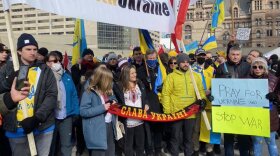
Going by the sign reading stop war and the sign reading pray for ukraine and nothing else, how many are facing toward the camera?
2

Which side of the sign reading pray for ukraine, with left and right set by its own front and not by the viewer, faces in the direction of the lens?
front

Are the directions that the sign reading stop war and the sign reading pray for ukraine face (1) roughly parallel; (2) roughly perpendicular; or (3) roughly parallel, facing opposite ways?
roughly parallel

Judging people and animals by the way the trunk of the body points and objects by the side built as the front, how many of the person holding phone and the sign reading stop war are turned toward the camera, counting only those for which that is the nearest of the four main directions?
2

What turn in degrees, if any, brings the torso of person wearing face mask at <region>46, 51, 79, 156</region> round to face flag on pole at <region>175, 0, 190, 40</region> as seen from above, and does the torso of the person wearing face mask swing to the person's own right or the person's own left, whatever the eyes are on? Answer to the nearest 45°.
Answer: approximately 135° to the person's own left

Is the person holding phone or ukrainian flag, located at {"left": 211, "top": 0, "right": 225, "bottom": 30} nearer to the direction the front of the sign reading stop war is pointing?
the person holding phone

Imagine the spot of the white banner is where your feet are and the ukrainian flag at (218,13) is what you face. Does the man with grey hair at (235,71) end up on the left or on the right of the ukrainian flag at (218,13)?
right

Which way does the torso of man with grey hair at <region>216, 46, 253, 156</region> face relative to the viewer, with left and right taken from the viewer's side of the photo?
facing the viewer

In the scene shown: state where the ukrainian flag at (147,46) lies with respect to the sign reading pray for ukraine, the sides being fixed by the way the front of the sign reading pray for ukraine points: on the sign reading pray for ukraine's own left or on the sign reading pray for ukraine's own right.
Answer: on the sign reading pray for ukraine's own right

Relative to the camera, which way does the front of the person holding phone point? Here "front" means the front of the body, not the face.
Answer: toward the camera

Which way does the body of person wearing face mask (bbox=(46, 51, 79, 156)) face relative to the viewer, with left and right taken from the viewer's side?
facing the viewer and to the left of the viewer

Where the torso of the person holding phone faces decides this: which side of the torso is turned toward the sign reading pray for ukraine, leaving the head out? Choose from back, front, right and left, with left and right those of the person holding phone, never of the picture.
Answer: left
